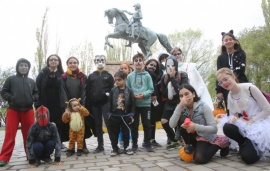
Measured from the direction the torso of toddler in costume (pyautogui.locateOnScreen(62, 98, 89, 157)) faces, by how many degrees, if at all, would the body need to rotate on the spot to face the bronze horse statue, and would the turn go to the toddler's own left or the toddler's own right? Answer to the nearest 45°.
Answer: approximately 180°

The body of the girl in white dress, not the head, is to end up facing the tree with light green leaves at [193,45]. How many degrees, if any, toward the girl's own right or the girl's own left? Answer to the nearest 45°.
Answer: approximately 135° to the girl's own right

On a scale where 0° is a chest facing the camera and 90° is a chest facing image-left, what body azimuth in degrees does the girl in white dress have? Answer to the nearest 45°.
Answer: approximately 45°

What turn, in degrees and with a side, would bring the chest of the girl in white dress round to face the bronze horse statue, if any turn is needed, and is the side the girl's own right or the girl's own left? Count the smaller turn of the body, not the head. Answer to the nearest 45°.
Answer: approximately 90° to the girl's own right

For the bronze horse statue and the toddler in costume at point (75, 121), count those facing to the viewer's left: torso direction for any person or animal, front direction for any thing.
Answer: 1

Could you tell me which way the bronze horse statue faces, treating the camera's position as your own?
facing to the left of the viewer

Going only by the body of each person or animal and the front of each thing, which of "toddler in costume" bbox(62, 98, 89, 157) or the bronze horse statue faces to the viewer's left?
the bronze horse statue

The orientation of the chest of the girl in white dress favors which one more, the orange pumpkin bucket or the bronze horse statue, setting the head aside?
the orange pumpkin bucket

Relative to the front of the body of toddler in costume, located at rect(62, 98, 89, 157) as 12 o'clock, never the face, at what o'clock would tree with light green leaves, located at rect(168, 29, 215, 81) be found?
The tree with light green leaves is roughly at 7 o'clock from the toddler in costume.
